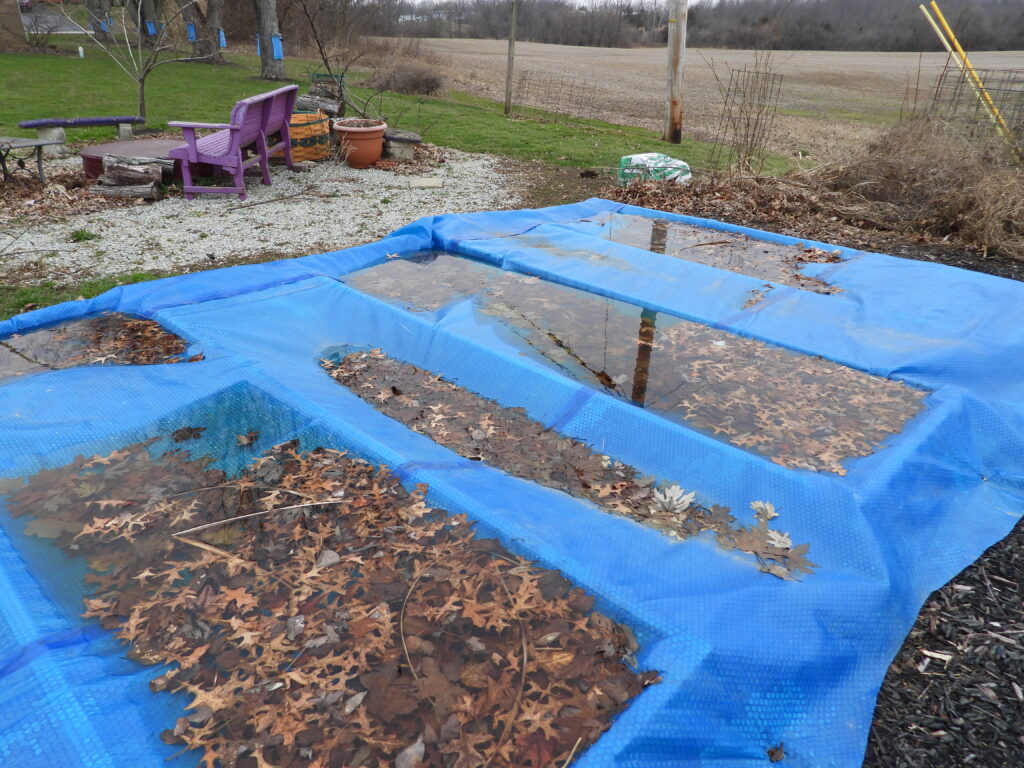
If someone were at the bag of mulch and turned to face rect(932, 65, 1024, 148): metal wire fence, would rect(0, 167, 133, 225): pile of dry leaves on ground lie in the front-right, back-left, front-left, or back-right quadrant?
back-left

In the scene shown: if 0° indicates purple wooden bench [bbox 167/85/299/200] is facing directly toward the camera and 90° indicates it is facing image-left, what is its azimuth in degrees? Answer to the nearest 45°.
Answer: approximately 135°

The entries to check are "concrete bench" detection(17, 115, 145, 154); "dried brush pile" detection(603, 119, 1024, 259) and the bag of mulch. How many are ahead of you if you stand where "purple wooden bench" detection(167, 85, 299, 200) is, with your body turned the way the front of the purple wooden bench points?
1

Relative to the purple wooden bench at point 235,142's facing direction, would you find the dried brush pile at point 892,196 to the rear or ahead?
to the rear

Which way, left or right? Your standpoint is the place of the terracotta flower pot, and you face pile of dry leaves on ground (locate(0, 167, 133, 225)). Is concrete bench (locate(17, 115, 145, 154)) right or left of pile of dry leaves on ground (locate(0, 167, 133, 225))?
right

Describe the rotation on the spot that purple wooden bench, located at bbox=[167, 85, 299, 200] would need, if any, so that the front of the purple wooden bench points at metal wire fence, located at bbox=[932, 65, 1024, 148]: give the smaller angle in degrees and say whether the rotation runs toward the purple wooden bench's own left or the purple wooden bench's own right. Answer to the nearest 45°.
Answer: approximately 135° to the purple wooden bench's own right

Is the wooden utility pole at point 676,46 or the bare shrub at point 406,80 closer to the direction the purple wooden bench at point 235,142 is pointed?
the bare shrub

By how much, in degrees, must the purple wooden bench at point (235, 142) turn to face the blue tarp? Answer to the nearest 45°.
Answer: approximately 135° to its left

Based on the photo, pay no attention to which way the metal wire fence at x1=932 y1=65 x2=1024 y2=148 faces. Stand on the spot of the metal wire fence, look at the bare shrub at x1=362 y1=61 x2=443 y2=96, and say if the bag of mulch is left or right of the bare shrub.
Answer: left

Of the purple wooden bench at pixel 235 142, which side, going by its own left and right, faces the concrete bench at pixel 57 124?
front
